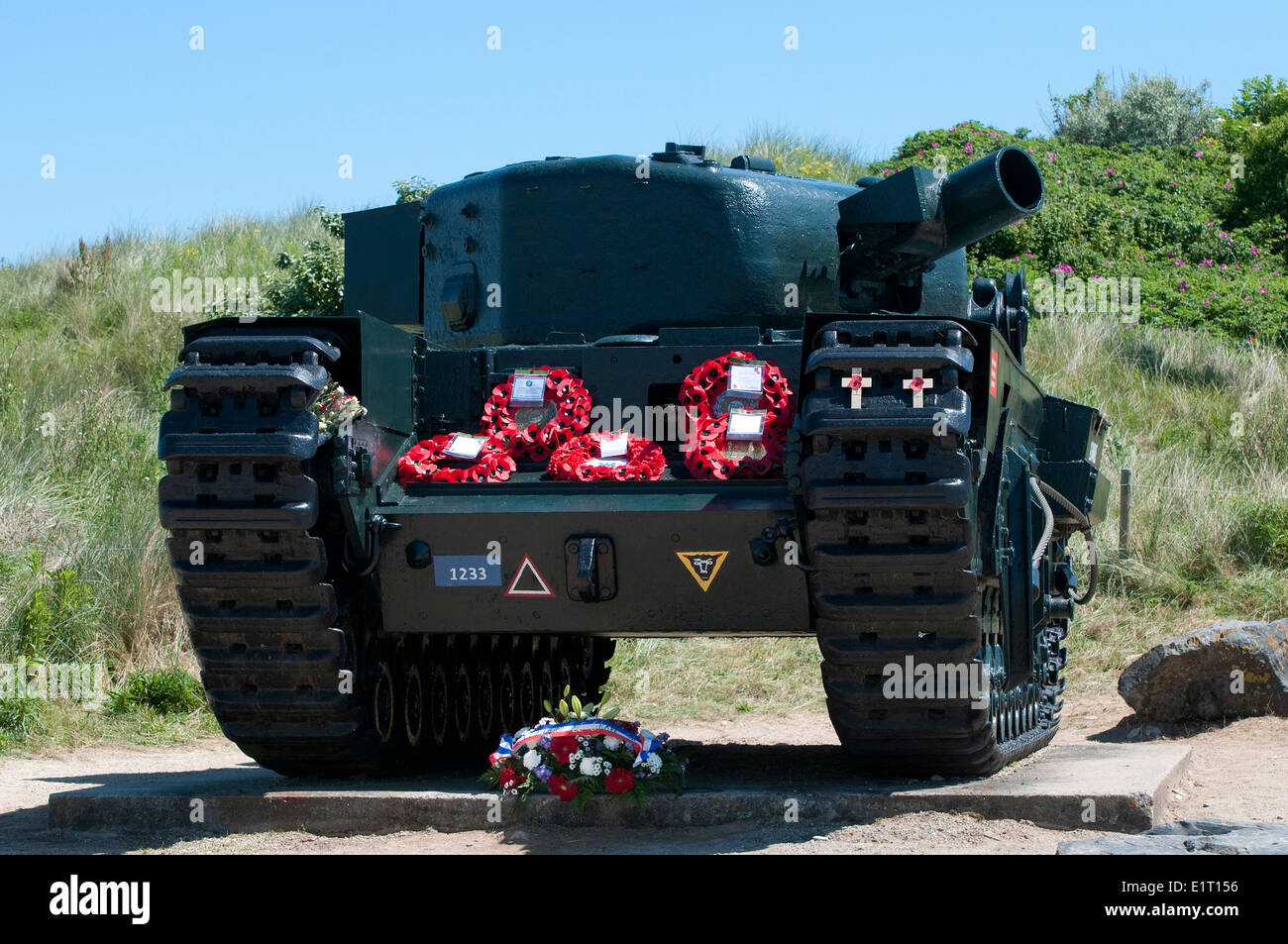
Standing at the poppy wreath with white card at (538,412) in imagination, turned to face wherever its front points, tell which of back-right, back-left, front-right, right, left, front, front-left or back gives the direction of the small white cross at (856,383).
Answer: front-left

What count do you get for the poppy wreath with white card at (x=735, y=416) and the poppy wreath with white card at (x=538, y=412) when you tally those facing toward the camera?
2

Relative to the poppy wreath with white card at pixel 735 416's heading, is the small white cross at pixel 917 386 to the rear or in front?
in front

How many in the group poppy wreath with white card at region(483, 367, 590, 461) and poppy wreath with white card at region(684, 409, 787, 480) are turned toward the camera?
2

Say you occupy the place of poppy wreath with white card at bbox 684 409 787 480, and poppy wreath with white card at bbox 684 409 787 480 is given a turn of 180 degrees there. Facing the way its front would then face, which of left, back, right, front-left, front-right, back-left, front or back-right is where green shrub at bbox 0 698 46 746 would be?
front-left

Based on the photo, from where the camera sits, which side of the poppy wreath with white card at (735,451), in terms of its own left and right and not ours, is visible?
front

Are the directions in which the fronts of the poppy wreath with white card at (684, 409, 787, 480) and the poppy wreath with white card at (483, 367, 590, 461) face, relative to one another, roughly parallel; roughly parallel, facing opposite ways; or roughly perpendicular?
roughly parallel

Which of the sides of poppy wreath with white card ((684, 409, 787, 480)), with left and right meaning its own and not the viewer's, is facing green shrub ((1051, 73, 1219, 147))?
back

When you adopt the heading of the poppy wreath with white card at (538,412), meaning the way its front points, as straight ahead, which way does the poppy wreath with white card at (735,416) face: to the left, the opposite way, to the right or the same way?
the same way

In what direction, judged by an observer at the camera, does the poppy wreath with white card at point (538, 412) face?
facing the viewer

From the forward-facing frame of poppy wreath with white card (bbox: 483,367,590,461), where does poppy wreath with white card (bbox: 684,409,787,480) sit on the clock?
poppy wreath with white card (bbox: 684,409,787,480) is roughly at 10 o'clock from poppy wreath with white card (bbox: 483,367,590,461).

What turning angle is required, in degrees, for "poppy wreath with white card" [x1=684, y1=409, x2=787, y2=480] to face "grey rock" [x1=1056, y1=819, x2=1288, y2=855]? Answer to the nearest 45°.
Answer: approximately 45° to its left

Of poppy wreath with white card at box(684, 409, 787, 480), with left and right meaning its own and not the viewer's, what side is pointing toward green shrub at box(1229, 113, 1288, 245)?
back

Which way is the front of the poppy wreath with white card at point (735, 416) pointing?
toward the camera
